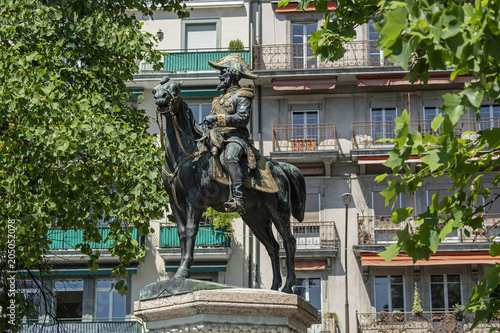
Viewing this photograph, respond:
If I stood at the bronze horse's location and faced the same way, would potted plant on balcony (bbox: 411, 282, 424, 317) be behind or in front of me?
behind

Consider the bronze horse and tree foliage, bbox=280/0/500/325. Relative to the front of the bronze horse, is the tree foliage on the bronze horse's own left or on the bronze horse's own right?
on the bronze horse's own left

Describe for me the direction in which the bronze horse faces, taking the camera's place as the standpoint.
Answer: facing the viewer and to the left of the viewer

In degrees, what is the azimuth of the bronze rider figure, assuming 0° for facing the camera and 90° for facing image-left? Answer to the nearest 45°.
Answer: approximately 45°

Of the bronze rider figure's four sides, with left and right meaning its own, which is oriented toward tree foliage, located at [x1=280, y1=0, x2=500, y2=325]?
left
